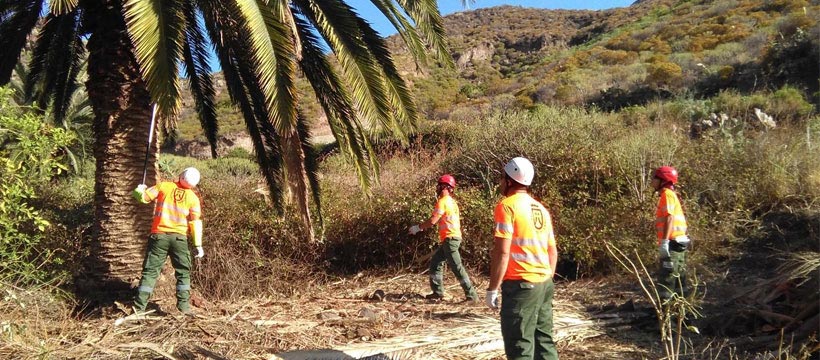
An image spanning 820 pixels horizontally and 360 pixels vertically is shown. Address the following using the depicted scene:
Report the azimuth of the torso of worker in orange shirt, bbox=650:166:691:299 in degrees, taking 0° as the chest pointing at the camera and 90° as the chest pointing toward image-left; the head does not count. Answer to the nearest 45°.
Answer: approximately 90°

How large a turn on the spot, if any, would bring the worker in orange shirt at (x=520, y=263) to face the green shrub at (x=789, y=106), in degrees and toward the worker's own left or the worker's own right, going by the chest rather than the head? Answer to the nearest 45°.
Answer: approximately 90° to the worker's own right

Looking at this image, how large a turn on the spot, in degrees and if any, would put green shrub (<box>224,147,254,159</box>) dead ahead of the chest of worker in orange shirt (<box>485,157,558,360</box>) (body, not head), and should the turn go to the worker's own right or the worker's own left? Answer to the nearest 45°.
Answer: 0° — they already face it

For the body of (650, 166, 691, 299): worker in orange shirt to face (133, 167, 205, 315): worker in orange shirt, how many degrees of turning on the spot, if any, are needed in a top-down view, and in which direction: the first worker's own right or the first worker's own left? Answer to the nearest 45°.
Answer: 0° — they already face them

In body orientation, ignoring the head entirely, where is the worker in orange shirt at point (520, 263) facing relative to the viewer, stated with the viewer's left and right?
facing away from the viewer and to the left of the viewer

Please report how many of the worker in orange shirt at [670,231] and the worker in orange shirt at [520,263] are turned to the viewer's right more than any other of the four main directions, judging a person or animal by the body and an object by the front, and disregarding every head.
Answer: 0

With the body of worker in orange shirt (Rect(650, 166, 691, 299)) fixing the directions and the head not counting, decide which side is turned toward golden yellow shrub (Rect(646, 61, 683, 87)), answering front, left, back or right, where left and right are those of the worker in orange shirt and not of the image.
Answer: right

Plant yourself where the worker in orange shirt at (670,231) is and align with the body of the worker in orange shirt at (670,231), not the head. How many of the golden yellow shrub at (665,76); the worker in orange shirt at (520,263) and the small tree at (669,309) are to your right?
1

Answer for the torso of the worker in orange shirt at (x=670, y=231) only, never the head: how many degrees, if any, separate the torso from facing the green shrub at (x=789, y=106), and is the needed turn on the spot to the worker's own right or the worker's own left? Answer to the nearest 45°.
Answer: approximately 90° to the worker's own right

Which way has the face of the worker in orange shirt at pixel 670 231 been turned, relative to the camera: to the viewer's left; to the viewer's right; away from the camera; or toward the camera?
to the viewer's left

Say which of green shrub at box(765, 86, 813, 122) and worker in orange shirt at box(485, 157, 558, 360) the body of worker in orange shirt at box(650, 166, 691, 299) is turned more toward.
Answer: the worker in orange shirt at box(485, 157, 558, 360)

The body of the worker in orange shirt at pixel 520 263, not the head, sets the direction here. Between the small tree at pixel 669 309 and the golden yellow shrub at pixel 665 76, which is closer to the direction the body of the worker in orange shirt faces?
the golden yellow shrub

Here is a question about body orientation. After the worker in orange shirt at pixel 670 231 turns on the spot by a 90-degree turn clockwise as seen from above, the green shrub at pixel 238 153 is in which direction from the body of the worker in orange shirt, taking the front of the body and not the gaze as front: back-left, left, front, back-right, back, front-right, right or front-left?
front-left
